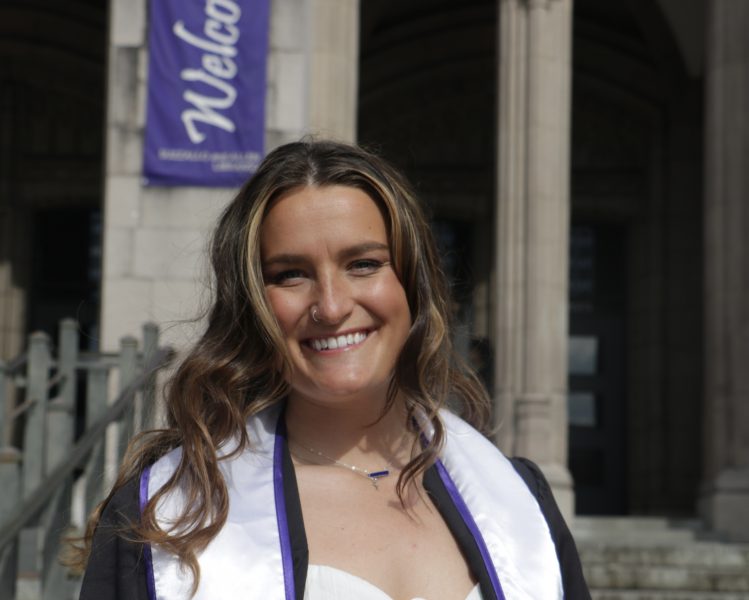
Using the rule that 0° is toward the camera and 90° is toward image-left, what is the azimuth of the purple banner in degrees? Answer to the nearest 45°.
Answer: approximately 0°

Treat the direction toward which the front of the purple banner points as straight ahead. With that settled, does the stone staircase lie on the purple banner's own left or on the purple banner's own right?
on the purple banner's own left

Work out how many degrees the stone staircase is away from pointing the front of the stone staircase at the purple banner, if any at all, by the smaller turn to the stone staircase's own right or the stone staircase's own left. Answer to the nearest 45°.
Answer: approximately 90° to the stone staircase's own right

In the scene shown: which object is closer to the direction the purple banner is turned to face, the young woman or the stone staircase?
the young woman
